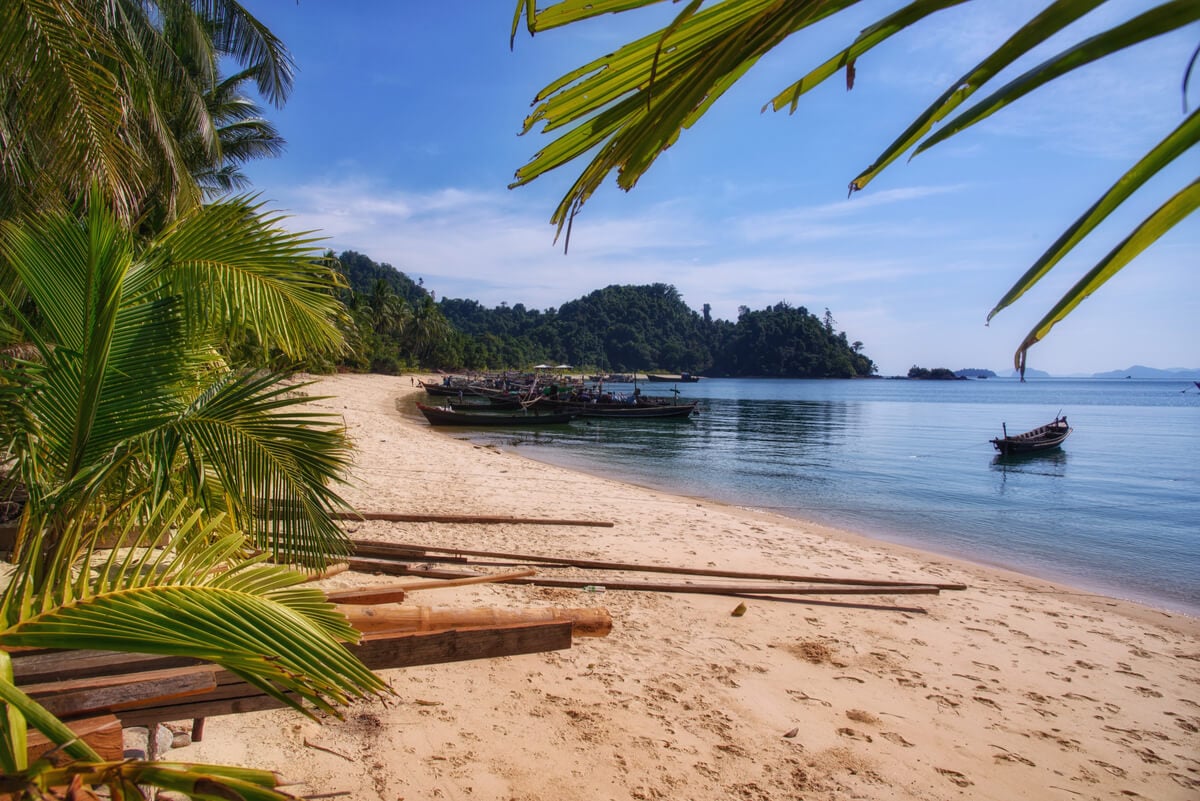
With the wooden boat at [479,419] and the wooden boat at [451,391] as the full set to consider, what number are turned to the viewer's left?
2

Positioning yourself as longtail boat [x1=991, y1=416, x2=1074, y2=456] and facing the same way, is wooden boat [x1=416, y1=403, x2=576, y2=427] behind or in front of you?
behind

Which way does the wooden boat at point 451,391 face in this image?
to the viewer's left

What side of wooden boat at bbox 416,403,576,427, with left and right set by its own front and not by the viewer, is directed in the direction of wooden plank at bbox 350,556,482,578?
left

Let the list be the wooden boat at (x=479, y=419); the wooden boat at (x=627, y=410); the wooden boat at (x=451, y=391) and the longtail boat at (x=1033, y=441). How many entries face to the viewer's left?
3

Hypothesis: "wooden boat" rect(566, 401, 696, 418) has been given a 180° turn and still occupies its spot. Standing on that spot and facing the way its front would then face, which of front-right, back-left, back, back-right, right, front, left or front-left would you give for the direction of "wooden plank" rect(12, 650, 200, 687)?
right

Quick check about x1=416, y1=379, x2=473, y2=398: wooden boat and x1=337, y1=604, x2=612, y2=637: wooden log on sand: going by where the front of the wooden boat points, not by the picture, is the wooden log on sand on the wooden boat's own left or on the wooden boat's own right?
on the wooden boat's own left

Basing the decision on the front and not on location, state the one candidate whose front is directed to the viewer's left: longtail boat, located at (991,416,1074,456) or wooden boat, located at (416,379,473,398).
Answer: the wooden boat

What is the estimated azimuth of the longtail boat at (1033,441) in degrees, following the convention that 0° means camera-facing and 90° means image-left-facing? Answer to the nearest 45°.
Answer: approximately 225°

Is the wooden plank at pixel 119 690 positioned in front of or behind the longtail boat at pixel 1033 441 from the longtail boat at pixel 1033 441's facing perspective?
behind

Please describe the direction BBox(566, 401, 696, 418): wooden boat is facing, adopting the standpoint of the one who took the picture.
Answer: facing to the left of the viewer

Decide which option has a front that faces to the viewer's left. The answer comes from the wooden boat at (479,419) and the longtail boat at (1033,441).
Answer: the wooden boat

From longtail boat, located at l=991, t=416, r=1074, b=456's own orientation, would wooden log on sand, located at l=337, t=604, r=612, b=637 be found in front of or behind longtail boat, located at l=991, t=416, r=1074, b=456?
behind

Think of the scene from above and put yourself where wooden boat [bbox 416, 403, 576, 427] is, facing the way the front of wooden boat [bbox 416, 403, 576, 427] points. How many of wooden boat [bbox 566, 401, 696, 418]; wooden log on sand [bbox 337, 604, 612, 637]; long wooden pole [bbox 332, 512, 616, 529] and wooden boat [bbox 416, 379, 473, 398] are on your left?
2

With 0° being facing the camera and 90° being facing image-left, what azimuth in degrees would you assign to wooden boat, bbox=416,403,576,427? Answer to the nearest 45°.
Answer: approximately 90°

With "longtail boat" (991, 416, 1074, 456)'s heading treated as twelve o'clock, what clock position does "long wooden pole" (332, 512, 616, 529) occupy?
The long wooden pole is roughly at 5 o'clock from the longtail boat.

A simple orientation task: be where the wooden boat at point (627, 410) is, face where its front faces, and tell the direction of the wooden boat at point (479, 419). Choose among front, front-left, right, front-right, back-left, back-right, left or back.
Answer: front-left
